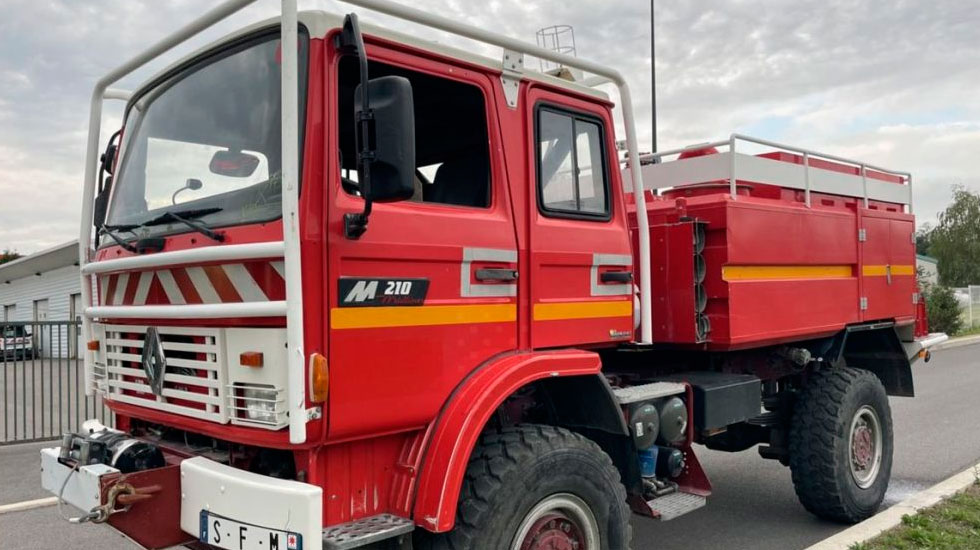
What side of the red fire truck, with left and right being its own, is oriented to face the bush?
back

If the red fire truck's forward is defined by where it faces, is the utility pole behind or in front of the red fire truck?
behind

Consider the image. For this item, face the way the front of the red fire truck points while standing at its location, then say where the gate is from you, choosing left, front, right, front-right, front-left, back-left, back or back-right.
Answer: right

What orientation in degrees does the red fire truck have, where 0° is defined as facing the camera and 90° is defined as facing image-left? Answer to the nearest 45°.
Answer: approximately 45°

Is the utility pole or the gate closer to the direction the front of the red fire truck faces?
the gate

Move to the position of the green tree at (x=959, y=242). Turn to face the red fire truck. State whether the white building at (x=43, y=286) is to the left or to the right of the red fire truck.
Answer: right

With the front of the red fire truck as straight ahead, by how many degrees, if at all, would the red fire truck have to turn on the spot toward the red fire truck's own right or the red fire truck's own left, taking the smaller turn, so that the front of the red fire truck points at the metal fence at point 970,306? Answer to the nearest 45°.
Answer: approximately 180°

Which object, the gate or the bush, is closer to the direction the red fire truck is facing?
the gate

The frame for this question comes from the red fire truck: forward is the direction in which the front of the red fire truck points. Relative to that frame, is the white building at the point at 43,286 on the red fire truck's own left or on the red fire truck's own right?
on the red fire truck's own right

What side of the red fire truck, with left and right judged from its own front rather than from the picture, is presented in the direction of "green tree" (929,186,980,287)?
back
